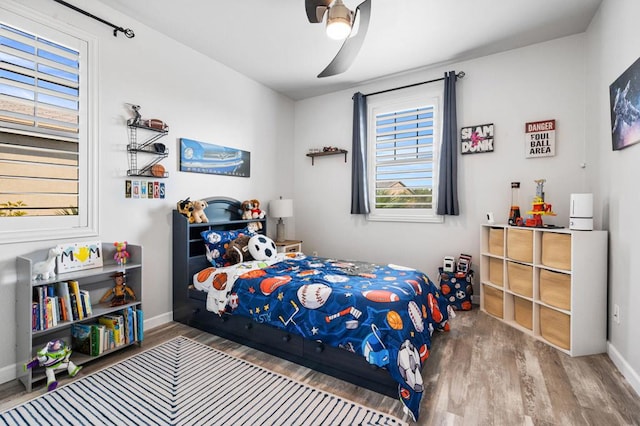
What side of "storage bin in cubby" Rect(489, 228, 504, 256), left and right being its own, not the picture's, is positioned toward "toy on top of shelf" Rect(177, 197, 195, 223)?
front

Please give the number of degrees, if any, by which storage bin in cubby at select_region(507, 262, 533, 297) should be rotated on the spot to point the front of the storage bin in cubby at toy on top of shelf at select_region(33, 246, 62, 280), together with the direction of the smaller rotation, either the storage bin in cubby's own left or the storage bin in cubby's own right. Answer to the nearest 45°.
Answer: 0° — it already faces it

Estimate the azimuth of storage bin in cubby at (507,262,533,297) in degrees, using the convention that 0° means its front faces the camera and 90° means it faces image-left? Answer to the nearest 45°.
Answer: approximately 45°

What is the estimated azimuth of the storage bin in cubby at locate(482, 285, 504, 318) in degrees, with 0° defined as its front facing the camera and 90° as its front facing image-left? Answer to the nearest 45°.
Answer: approximately 45°

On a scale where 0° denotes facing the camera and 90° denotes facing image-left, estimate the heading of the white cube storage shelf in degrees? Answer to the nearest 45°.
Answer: approximately 45°

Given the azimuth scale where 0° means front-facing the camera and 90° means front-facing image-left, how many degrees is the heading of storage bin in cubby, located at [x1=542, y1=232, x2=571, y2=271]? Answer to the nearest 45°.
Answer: approximately 45°

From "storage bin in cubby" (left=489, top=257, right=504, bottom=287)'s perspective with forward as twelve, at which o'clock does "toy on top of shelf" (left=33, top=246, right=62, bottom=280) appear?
The toy on top of shelf is roughly at 12 o'clock from the storage bin in cubby.

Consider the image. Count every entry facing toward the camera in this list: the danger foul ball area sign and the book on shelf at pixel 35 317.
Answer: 2

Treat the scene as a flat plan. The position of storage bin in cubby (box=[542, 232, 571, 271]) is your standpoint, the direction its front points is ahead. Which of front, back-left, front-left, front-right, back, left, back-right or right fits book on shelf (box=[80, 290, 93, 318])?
front

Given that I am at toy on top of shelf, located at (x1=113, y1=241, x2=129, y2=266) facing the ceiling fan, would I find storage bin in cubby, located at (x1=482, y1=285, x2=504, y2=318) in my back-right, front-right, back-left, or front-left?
front-left

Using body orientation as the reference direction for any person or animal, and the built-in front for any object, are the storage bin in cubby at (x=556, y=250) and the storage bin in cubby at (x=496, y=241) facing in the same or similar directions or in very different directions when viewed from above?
same or similar directions

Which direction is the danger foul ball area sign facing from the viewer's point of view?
toward the camera

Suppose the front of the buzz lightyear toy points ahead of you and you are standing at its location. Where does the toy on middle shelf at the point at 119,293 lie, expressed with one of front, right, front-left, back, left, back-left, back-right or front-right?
left

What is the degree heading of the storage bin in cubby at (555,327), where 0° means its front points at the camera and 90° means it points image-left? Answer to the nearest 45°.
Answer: approximately 45°

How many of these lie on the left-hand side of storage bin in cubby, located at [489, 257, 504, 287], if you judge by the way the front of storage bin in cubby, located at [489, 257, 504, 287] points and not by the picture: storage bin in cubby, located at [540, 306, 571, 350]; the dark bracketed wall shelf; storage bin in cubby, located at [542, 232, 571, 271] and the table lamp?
2
